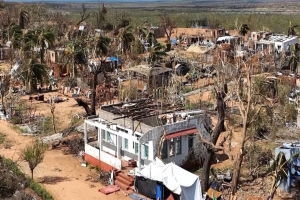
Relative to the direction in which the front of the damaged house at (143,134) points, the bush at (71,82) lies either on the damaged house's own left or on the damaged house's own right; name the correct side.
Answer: on the damaged house's own right

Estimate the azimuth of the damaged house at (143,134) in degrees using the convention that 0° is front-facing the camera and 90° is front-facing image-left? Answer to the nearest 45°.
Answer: approximately 45°

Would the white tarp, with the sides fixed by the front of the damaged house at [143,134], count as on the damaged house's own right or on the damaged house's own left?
on the damaged house's own left

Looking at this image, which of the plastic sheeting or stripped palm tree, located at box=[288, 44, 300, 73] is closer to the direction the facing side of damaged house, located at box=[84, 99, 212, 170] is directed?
the plastic sheeting

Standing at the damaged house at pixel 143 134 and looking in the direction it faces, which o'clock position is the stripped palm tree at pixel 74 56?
The stripped palm tree is roughly at 4 o'clock from the damaged house.

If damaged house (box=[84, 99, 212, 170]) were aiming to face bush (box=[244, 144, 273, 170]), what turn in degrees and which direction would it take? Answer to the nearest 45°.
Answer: approximately 135° to its left

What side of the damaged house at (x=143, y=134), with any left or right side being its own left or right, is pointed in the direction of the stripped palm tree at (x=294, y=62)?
back

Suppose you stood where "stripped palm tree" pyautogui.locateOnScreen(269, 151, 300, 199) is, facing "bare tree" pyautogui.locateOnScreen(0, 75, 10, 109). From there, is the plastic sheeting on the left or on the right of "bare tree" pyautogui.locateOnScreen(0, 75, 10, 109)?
left

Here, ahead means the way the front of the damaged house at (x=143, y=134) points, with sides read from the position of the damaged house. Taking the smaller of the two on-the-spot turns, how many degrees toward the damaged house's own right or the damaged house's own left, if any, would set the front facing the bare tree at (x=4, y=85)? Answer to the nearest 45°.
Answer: approximately 90° to the damaged house's own right

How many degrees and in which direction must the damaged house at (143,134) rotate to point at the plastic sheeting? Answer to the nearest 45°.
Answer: approximately 45° to its left

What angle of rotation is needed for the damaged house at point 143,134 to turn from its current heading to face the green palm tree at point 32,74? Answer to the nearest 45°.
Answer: approximately 90° to its right

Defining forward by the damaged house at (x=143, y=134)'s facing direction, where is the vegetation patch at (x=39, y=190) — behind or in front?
in front

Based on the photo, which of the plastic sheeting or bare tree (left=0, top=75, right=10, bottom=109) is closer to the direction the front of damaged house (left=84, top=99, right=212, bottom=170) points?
the plastic sheeting

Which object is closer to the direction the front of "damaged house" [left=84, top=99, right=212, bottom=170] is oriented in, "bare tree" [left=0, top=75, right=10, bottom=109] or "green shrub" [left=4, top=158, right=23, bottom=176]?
the green shrub

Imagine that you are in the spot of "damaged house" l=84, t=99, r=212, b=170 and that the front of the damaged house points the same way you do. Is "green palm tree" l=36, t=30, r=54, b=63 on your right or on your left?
on your right
